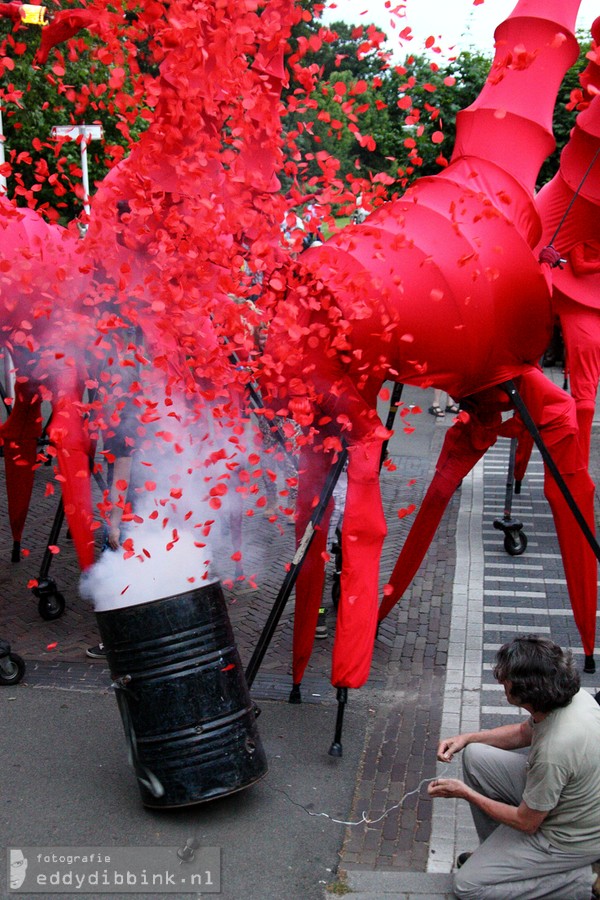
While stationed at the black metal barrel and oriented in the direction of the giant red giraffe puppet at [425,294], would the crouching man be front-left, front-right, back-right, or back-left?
front-right

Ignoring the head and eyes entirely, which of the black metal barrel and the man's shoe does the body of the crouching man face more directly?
the black metal barrel

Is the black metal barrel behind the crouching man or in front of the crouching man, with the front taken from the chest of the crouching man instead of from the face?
in front

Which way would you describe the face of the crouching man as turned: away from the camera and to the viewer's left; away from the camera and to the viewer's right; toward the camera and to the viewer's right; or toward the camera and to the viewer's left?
away from the camera and to the viewer's left

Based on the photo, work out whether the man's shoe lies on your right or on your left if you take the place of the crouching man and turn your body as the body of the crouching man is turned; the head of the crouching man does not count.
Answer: on your right

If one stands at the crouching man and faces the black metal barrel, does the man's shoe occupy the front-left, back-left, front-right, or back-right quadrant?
front-right

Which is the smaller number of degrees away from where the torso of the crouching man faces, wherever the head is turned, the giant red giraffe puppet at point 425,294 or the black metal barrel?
the black metal barrel

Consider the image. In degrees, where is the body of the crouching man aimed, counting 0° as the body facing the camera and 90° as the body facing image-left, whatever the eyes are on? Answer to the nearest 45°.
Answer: approximately 90°

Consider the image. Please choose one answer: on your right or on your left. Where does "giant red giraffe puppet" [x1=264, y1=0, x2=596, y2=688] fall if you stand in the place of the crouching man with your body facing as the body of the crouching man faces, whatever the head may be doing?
on your right
